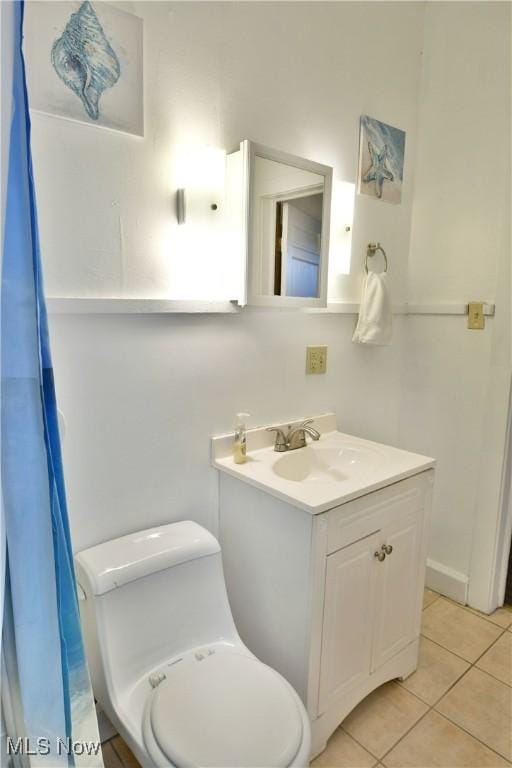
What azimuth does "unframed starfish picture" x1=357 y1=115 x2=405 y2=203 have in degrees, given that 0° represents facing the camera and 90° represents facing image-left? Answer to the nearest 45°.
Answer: approximately 315°

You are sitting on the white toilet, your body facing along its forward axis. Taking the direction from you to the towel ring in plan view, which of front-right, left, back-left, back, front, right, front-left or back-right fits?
left

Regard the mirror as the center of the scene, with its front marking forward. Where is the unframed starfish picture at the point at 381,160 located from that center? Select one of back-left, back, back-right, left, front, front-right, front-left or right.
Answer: left

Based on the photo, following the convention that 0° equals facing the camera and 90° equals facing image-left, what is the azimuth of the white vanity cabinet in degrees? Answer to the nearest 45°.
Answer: approximately 315°

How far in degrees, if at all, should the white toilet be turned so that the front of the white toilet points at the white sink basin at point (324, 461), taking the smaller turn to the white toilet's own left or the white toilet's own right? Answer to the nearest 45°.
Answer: approximately 90° to the white toilet's own left

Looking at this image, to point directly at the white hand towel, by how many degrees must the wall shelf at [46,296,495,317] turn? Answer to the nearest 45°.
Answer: approximately 90° to its left

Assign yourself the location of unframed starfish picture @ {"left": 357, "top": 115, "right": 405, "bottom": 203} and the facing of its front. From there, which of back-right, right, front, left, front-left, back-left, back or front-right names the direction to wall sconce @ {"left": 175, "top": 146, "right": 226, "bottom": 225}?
right

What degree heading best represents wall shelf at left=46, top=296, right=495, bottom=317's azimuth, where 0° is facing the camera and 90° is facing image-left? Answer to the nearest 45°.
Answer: approximately 315°
